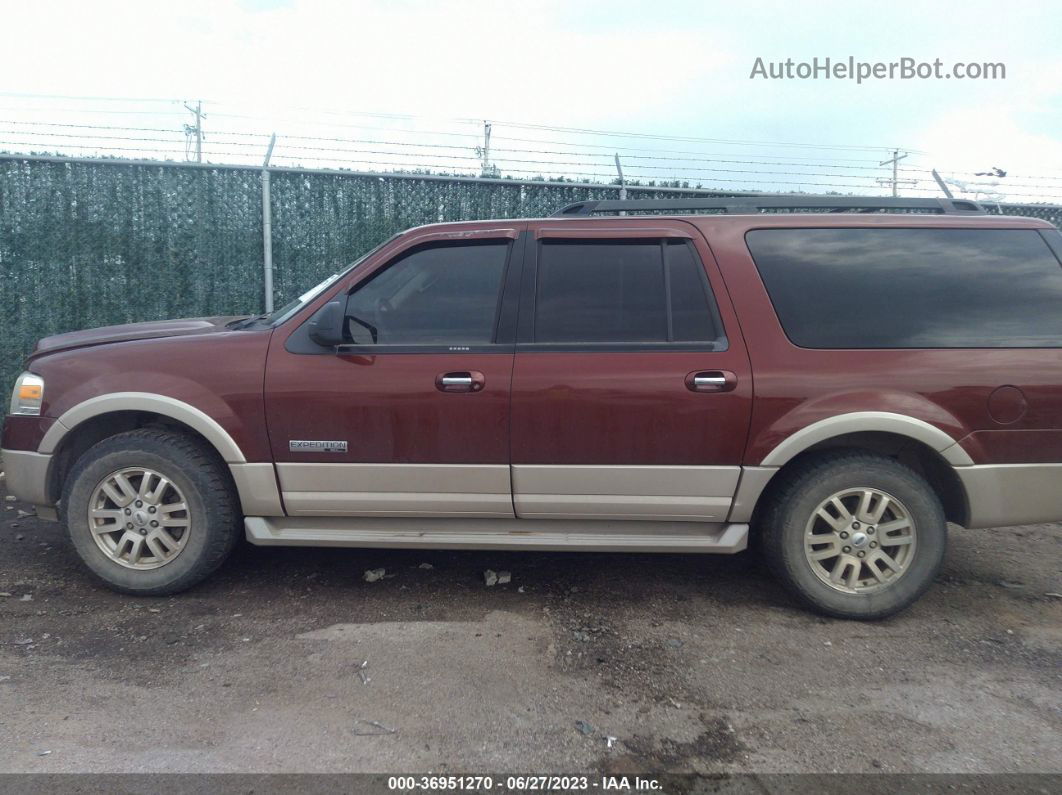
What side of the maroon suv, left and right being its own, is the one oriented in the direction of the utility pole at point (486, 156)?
right

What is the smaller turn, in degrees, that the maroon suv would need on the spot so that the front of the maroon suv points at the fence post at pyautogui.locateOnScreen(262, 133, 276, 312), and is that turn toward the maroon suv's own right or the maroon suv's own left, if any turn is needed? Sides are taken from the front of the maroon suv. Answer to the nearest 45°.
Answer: approximately 45° to the maroon suv's own right

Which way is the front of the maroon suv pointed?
to the viewer's left
